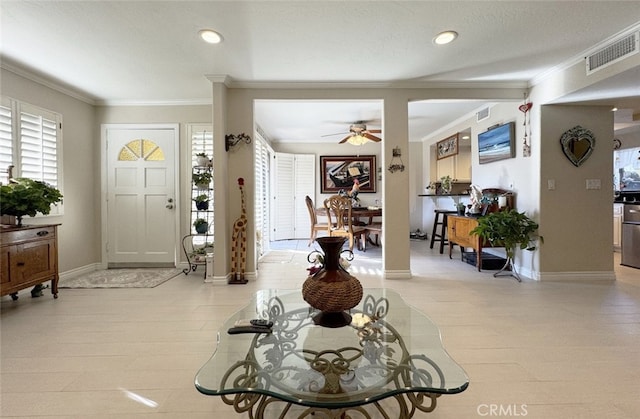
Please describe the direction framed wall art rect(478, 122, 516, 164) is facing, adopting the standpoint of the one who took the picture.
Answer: facing the viewer and to the left of the viewer

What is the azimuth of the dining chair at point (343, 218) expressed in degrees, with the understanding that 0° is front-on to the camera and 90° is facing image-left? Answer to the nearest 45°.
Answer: approximately 225°

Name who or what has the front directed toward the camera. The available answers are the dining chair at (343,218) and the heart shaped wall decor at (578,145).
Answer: the heart shaped wall decor

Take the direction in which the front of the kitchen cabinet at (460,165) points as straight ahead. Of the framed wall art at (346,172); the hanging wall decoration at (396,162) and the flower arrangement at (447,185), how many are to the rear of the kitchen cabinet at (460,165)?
0

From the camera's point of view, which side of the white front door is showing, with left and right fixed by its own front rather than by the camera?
front

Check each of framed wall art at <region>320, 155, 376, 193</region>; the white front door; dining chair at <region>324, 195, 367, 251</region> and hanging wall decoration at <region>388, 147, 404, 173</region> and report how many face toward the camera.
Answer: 3

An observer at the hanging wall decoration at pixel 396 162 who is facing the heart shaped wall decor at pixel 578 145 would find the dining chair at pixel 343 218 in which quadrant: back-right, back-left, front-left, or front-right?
back-left

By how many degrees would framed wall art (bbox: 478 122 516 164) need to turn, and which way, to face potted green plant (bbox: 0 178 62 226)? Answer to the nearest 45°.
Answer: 0° — it already faces it

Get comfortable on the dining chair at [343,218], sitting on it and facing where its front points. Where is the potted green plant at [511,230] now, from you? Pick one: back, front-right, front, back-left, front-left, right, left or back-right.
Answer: right

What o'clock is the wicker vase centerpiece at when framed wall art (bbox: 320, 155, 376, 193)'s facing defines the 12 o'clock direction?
The wicker vase centerpiece is roughly at 12 o'clock from the framed wall art.

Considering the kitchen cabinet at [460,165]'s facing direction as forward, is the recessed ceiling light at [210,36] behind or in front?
in front

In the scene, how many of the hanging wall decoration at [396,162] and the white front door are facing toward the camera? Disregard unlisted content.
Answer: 2

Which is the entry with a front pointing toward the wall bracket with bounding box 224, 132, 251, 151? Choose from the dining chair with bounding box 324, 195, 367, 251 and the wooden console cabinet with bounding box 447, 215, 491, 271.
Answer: the wooden console cabinet

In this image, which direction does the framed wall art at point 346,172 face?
toward the camera

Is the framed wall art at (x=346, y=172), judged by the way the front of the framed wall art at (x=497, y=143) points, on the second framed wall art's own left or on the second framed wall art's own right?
on the second framed wall art's own right

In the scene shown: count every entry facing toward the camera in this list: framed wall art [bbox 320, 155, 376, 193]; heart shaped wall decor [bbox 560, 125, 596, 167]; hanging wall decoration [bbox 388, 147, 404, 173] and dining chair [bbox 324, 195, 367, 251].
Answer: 3

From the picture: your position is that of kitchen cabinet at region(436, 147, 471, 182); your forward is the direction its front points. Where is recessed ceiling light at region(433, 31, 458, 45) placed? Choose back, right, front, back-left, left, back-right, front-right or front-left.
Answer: front-left

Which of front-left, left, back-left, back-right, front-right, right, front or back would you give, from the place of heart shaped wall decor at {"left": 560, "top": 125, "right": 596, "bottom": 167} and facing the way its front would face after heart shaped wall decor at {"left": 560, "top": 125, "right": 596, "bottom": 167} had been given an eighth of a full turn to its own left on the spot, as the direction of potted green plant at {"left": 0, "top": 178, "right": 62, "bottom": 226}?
right

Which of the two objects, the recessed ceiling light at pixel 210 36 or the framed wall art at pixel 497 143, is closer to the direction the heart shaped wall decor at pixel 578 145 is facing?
the recessed ceiling light
